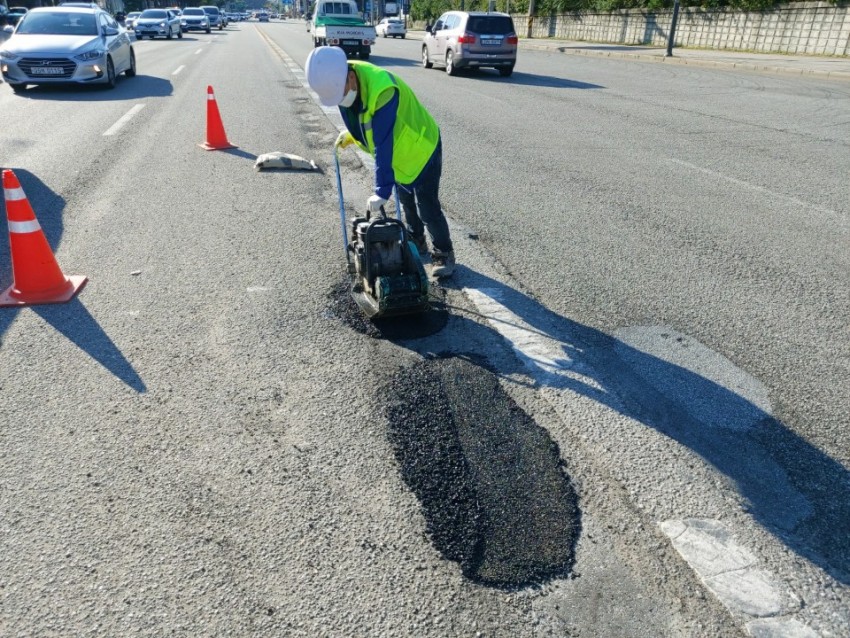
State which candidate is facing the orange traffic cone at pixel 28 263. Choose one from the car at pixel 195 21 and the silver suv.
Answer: the car

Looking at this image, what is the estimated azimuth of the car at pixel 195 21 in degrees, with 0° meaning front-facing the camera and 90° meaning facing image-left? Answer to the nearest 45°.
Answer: approximately 0°

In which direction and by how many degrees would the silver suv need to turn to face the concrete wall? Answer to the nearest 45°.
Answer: approximately 90° to its right

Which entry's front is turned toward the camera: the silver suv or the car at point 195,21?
the car

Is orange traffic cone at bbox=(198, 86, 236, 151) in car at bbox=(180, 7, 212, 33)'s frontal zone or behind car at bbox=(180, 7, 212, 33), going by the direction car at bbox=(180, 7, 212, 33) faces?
frontal zone

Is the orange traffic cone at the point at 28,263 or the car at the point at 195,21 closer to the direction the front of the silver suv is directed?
the car

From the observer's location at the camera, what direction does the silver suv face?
facing away from the viewer and to the left of the viewer

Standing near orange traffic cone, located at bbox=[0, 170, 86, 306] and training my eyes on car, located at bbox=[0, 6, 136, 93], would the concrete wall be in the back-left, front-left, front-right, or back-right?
front-right

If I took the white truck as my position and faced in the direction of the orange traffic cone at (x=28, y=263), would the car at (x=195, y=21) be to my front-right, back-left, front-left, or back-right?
back-right

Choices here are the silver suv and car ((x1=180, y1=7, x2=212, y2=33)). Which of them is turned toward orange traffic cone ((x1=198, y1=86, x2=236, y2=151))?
the car

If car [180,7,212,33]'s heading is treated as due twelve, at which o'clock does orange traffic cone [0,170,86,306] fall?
The orange traffic cone is roughly at 12 o'clock from the car.

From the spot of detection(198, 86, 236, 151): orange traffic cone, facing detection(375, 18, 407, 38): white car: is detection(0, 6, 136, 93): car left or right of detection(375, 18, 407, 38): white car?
left

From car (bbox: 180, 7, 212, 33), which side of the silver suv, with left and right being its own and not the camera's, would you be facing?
front

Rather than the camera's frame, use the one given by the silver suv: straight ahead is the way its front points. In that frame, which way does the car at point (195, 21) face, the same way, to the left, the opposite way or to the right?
the opposite way

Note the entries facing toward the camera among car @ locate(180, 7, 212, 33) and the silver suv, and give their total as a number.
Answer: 1

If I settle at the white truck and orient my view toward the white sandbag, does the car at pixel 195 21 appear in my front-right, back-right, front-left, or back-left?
back-right

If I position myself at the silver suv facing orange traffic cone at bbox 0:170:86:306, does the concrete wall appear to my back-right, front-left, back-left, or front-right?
back-left
